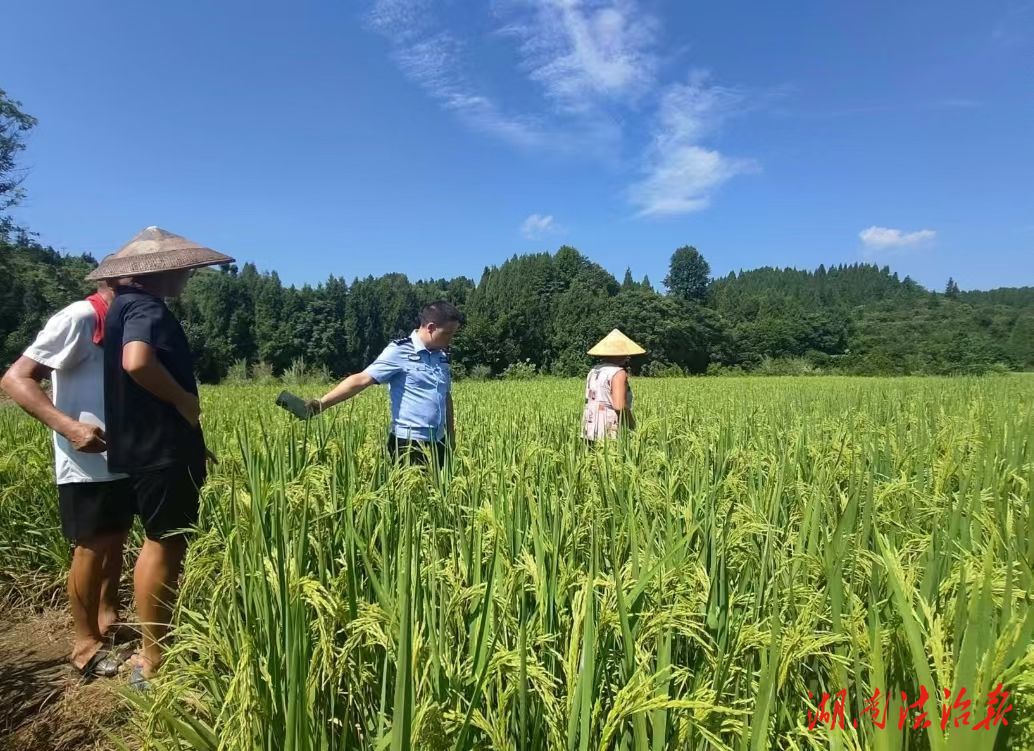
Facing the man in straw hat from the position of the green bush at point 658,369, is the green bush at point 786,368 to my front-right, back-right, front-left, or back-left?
back-left

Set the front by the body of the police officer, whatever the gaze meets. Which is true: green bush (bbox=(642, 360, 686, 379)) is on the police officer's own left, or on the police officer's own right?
on the police officer's own left

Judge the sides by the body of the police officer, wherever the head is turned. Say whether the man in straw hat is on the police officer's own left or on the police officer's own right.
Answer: on the police officer's own right

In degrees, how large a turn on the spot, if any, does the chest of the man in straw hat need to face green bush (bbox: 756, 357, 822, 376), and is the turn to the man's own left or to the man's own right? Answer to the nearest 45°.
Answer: approximately 45° to the man's own left

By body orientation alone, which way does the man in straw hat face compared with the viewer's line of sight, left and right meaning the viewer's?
facing to the right of the viewer

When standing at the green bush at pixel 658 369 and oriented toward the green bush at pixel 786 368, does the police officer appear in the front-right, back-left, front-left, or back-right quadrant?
back-right

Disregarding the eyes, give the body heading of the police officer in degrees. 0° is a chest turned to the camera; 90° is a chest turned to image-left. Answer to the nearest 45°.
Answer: approximately 315°

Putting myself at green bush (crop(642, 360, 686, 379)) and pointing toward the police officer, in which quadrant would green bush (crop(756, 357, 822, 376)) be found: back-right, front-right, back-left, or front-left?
back-left
